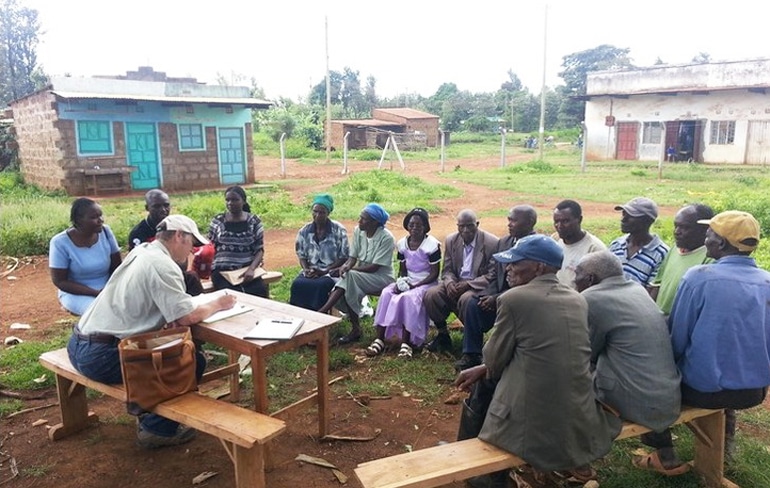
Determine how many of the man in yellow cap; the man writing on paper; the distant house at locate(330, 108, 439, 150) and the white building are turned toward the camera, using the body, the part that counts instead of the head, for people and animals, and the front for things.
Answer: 2

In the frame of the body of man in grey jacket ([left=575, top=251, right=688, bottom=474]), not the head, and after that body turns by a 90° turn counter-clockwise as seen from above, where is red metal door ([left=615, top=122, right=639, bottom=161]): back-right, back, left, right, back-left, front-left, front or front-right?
back-right

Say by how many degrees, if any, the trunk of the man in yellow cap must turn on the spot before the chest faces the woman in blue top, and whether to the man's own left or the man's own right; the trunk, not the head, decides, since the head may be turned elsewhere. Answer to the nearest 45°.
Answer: approximately 45° to the man's own left

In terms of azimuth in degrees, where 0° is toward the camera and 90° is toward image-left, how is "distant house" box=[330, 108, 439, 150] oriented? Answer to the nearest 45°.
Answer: approximately 0°

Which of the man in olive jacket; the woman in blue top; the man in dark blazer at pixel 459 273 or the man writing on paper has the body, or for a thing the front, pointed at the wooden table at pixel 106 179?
the man in olive jacket

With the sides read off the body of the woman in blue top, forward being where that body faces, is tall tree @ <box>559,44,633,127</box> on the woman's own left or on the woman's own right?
on the woman's own left

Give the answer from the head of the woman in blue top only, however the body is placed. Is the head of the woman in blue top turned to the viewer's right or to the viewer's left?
to the viewer's right

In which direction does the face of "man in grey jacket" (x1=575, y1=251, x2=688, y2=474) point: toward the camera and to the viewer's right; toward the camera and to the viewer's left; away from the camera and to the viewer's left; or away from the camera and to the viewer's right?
away from the camera and to the viewer's left

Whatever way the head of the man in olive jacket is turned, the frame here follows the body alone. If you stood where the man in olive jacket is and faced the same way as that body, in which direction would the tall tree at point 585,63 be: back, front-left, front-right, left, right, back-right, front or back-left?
front-right

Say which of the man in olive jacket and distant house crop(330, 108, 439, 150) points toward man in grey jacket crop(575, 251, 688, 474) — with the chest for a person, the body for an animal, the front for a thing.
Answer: the distant house

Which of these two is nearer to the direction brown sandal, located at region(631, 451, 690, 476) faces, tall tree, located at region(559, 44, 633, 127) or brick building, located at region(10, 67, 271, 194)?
the brick building
